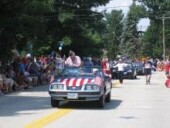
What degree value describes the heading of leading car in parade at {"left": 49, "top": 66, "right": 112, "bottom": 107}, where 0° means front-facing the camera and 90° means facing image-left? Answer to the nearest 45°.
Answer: approximately 0°
